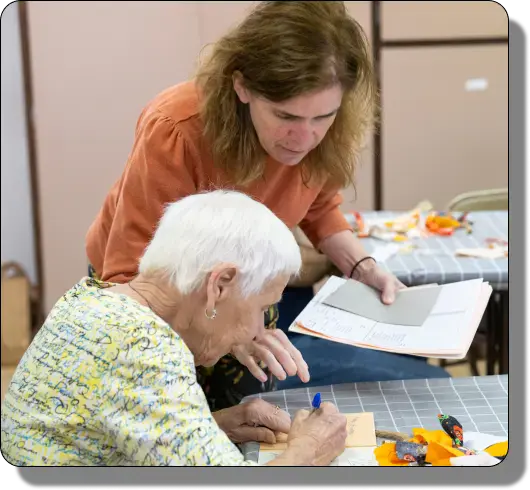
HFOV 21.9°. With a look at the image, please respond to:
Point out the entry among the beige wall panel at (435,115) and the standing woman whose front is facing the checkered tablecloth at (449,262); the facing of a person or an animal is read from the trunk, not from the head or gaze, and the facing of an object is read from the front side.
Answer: the beige wall panel

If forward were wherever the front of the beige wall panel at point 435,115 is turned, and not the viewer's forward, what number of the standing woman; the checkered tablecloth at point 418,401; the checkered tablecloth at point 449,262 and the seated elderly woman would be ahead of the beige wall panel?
4

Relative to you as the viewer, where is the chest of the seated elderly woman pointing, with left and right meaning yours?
facing to the right of the viewer

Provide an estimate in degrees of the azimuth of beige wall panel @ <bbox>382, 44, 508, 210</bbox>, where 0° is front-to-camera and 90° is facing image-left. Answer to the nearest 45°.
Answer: approximately 0°

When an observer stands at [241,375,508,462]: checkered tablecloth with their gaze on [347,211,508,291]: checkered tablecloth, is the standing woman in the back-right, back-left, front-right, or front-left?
front-left

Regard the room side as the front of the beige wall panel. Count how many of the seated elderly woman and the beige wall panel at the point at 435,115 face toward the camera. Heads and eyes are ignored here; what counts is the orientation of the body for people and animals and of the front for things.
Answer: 1

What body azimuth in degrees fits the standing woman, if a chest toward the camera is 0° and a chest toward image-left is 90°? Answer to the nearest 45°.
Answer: approximately 315°

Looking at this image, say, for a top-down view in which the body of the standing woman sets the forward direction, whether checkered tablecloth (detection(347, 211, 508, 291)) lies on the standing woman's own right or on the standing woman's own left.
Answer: on the standing woman's own left
